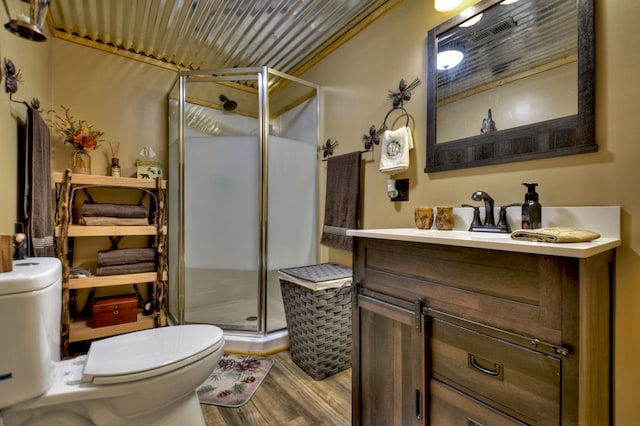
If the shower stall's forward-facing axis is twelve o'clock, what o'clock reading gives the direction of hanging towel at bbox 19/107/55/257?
The hanging towel is roughly at 2 o'clock from the shower stall.

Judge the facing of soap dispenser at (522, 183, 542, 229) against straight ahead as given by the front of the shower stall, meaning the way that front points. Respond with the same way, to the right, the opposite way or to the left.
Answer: to the right

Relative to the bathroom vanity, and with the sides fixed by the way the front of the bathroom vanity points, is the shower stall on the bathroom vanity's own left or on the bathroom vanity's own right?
on the bathroom vanity's own right

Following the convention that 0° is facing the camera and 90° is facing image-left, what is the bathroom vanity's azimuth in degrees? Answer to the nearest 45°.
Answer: approximately 45°

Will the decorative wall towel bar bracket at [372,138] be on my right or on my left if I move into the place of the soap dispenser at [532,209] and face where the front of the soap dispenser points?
on my right

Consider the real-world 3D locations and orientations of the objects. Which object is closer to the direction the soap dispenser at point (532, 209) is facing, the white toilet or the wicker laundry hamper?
the white toilet

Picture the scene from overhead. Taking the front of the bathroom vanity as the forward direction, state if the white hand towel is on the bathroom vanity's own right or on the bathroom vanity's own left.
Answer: on the bathroom vanity's own right

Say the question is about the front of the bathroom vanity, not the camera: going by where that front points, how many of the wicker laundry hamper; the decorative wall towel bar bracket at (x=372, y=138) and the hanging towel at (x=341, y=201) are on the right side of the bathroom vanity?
3

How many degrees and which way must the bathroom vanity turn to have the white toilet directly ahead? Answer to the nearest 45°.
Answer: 0° — it already faces it
